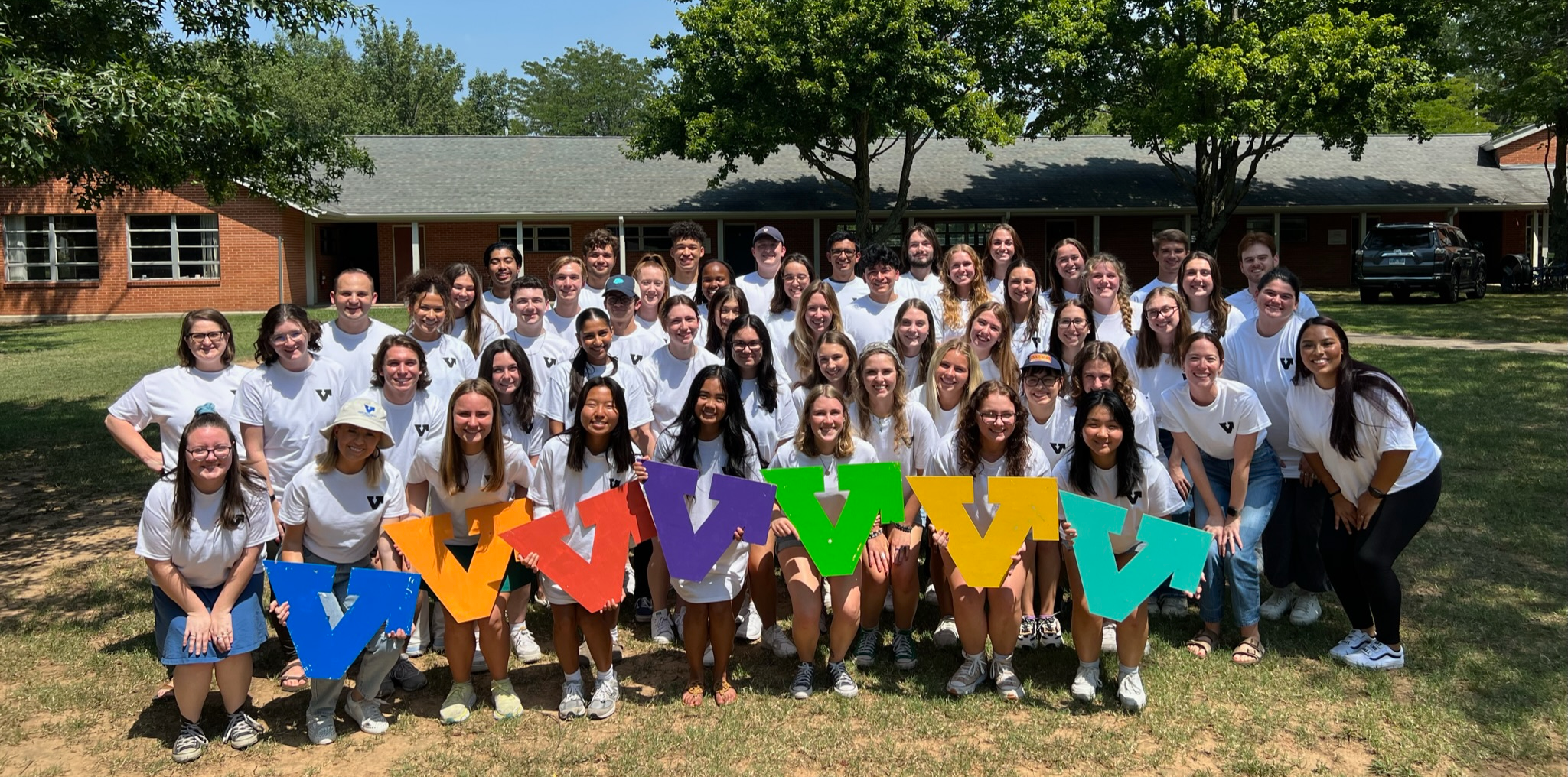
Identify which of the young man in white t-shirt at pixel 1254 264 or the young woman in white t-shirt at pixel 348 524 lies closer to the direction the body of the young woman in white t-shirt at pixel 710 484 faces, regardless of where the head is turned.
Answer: the young woman in white t-shirt

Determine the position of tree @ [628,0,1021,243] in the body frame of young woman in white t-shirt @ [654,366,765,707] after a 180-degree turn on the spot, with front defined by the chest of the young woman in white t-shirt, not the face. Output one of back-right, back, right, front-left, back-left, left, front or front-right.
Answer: front

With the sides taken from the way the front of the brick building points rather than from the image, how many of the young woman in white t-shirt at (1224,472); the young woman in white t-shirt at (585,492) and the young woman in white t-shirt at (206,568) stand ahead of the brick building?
3

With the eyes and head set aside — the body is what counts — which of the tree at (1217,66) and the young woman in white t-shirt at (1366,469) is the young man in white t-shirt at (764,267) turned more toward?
the young woman in white t-shirt

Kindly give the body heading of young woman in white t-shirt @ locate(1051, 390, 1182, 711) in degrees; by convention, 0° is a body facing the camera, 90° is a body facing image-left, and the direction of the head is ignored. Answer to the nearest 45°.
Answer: approximately 0°
